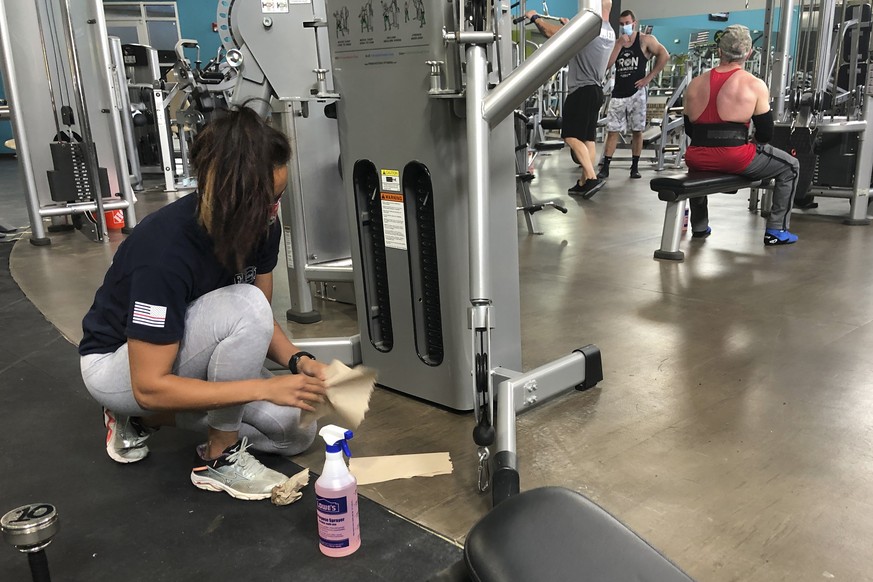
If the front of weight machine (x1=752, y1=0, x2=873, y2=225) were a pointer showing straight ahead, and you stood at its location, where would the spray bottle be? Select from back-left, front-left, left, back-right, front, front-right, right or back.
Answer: front-left

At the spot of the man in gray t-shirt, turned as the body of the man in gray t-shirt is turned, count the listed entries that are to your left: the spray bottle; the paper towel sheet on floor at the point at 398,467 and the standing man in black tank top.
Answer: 2

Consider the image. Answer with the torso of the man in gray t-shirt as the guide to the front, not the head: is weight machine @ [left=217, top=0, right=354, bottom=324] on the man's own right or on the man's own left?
on the man's own left

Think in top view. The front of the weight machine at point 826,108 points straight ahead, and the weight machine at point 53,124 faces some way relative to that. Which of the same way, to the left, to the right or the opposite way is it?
to the left

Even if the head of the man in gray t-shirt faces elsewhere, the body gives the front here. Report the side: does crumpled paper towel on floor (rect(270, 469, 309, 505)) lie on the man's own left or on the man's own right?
on the man's own left

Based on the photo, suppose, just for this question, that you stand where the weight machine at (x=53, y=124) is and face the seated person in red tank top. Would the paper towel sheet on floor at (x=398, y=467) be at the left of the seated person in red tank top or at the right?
right

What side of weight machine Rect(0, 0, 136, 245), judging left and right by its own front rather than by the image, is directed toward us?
front

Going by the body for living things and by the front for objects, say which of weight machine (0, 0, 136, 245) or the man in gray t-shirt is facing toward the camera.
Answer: the weight machine

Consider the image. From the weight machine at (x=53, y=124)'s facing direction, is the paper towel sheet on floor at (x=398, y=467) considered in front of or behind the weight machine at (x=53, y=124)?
in front

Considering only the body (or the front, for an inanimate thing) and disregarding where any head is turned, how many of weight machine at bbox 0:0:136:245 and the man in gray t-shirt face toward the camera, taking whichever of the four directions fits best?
1

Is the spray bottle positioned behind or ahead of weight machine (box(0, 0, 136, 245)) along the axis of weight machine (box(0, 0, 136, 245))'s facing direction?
ahead
